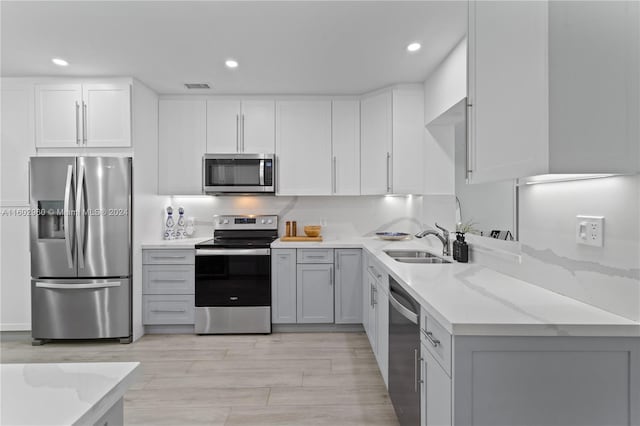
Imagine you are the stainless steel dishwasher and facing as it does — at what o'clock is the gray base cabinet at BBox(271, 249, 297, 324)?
The gray base cabinet is roughly at 2 o'clock from the stainless steel dishwasher.

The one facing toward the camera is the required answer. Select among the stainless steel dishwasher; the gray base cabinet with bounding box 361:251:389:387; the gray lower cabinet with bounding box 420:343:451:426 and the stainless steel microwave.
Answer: the stainless steel microwave

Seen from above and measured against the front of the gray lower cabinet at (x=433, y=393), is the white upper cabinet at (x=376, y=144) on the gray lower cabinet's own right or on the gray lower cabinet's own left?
on the gray lower cabinet's own right

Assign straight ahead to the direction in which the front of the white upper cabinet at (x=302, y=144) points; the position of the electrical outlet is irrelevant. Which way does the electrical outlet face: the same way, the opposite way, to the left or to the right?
to the right

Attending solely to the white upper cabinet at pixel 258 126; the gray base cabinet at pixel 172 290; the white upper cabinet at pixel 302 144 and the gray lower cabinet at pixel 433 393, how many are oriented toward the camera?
3

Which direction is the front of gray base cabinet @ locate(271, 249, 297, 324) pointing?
toward the camera

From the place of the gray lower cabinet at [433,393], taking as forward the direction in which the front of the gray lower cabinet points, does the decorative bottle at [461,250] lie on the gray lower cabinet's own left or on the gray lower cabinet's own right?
on the gray lower cabinet's own right

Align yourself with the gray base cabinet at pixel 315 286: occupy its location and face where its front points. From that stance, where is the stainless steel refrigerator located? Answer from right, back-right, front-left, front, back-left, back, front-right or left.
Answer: right

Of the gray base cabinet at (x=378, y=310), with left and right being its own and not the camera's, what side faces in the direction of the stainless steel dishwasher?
left

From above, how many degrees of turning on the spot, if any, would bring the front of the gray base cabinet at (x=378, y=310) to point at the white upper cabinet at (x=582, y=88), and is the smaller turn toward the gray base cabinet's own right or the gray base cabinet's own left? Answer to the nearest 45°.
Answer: approximately 90° to the gray base cabinet's own left

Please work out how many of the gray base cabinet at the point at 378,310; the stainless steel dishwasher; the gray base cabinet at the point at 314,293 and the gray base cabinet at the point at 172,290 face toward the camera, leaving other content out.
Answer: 2

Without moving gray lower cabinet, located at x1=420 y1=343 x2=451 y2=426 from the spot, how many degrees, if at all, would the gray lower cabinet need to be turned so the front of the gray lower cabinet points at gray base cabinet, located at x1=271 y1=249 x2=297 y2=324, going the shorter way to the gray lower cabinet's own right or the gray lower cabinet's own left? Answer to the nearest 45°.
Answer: approximately 45° to the gray lower cabinet's own right

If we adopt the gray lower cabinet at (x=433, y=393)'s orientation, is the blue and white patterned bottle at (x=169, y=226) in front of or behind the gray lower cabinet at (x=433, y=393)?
in front

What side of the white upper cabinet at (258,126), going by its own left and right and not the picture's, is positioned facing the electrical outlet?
front

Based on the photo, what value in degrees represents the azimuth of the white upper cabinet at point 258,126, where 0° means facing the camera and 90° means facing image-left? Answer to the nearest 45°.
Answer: approximately 0°

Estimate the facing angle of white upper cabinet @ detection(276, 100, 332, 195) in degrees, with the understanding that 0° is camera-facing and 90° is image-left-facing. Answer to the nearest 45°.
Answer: approximately 0°

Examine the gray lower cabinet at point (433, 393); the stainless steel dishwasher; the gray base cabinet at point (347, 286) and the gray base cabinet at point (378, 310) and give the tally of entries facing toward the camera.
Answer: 1

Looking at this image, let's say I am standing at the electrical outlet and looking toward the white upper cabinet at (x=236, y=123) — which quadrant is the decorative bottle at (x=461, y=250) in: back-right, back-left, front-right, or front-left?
front-right
